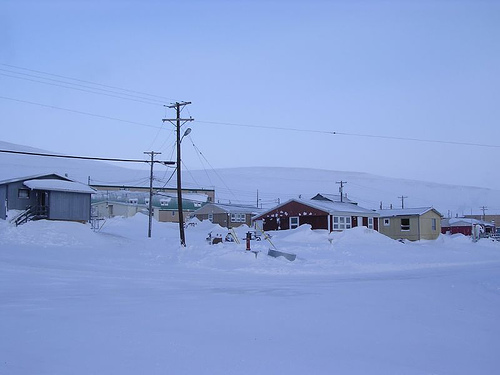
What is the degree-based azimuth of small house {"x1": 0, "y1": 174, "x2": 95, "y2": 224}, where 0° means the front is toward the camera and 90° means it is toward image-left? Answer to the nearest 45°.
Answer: approximately 0°
